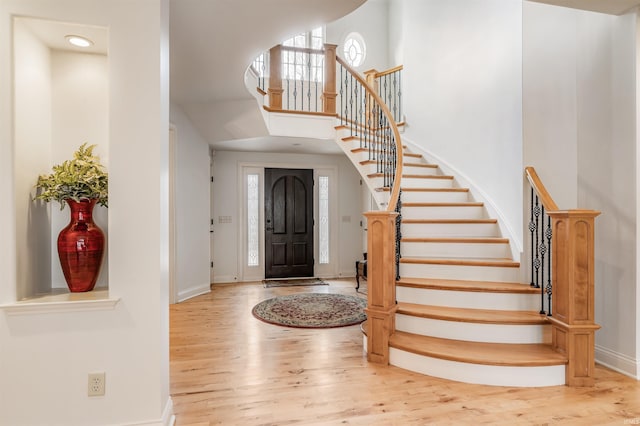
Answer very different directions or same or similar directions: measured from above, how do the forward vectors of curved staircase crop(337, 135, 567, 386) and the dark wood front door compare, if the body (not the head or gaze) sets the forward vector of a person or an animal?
same or similar directions

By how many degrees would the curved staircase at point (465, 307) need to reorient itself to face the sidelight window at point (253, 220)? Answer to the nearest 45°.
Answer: approximately 135° to its right

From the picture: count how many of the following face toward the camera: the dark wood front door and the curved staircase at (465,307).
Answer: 2

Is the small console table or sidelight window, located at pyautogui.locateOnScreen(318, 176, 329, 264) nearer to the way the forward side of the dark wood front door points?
the small console table

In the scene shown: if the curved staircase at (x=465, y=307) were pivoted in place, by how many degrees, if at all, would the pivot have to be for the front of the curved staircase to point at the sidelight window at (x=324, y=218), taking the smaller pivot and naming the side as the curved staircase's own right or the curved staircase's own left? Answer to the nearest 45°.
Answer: approximately 135° to the curved staircase's own right

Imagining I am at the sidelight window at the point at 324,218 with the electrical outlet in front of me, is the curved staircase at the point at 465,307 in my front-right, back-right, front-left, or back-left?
front-left

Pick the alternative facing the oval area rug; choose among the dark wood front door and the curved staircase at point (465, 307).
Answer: the dark wood front door

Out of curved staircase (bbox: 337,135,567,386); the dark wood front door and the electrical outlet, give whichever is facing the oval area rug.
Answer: the dark wood front door

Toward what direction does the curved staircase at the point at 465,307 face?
toward the camera

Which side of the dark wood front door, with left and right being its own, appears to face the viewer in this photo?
front
